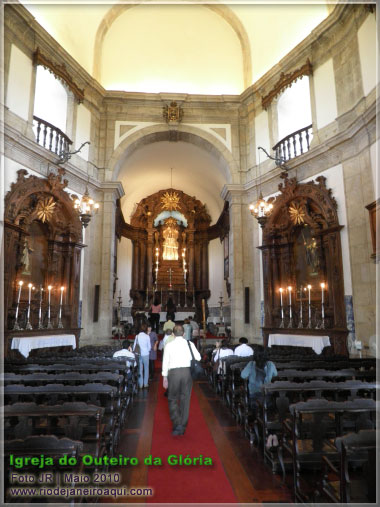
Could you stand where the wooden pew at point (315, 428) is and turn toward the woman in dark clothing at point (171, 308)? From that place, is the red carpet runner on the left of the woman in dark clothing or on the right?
left

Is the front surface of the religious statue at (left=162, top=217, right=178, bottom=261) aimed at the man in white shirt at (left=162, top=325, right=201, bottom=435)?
yes

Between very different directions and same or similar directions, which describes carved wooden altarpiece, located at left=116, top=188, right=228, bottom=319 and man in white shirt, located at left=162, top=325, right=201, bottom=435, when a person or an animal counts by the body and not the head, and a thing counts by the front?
very different directions

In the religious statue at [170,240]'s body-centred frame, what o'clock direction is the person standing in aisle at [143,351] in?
The person standing in aisle is roughly at 12 o'clock from the religious statue.

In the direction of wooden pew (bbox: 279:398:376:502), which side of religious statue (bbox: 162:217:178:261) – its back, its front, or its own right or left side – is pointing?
front

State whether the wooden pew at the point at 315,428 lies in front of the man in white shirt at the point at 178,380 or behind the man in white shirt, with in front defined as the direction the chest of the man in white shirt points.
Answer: behind

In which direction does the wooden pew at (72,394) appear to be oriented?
away from the camera

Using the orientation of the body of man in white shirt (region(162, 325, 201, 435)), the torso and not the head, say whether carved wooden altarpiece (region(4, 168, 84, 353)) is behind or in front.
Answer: in front

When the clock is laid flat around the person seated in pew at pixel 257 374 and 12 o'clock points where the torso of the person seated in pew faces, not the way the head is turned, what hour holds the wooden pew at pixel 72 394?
The wooden pew is roughly at 8 o'clock from the person seated in pew.

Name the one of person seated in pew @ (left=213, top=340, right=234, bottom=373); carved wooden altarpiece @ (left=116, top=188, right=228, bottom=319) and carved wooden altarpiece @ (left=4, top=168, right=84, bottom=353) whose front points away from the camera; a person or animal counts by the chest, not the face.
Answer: the person seated in pew

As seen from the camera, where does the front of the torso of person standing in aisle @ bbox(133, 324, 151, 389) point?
away from the camera

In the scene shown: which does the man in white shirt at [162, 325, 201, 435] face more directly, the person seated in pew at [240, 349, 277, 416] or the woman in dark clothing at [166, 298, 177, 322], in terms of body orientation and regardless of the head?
the woman in dark clothing

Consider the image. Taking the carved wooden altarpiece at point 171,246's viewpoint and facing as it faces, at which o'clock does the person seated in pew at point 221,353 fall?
The person seated in pew is roughly at 12 o'clock from the carved wooden altarpiece.

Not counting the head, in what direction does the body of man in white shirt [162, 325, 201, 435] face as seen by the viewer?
away from the camera
